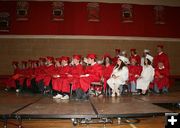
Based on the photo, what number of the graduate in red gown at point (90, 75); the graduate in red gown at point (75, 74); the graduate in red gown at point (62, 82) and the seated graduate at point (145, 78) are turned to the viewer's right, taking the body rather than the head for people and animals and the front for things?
0

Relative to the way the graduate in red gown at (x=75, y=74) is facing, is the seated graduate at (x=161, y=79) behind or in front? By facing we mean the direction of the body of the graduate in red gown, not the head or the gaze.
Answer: behind

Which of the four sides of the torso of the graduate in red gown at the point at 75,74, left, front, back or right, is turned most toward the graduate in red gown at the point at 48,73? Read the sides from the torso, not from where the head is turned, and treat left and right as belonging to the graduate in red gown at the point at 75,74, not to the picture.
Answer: right

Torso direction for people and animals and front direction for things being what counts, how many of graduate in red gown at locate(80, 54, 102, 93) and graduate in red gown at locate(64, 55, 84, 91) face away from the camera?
0

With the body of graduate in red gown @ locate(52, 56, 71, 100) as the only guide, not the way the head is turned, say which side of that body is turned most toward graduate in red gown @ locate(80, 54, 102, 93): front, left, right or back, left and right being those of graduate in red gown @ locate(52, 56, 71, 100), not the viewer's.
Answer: left

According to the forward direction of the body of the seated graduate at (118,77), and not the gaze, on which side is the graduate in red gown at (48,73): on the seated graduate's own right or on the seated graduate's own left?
on the seated graduate's own right

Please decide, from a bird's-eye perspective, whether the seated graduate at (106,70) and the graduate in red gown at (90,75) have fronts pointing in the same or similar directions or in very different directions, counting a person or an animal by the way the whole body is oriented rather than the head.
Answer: same or similar directions

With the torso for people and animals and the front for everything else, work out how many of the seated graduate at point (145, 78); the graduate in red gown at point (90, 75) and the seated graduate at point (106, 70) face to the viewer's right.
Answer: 0

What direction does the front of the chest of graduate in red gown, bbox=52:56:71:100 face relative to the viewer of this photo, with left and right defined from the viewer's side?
facing the viewer and to the left of the viewer
